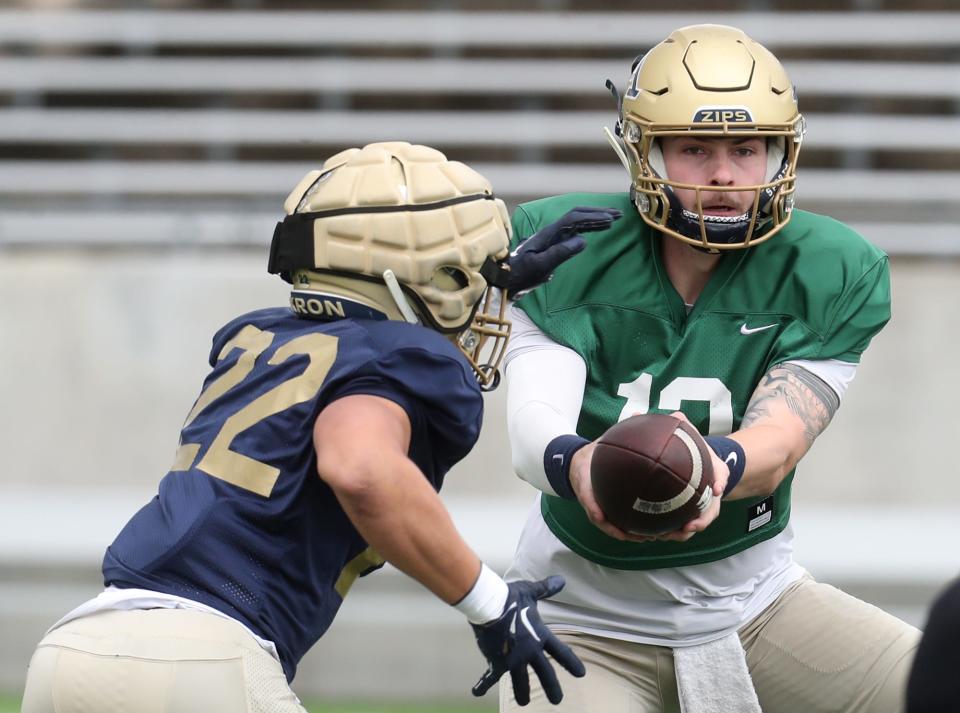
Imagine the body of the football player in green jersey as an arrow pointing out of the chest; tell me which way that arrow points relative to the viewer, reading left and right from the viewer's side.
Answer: facing the viewer

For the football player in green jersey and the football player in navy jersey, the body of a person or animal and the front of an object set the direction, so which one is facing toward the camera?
the football player in green jersey

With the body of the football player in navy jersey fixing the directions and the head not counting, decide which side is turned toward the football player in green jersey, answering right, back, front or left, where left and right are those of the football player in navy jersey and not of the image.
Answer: front

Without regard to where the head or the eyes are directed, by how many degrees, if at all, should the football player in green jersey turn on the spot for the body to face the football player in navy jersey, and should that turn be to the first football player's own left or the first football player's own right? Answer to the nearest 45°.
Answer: approximately 45° to the first football player's own right

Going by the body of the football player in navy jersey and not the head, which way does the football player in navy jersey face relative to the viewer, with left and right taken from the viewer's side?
facing away from the viewer and to the right of the viewer

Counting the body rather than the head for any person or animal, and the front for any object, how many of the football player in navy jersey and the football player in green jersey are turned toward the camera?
1
